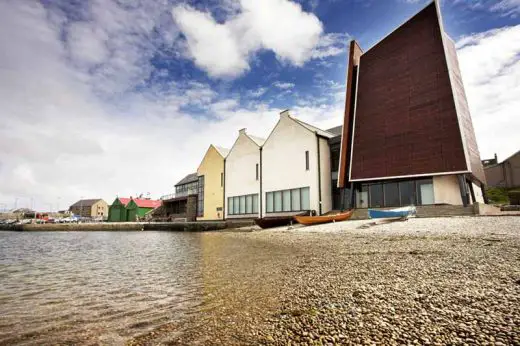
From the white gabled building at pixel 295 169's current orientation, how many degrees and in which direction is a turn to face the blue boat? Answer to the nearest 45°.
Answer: approximately 90° to its left

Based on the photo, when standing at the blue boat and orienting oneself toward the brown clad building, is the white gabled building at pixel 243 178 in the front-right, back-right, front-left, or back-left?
front-left

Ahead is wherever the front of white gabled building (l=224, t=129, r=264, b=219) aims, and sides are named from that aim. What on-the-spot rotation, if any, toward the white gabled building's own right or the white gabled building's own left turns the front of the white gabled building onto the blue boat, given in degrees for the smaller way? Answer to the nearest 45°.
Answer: approximately 90° to the white gabled building's own left

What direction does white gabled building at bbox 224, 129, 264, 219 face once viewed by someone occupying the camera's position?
facing the viewer and to the left of the viewer

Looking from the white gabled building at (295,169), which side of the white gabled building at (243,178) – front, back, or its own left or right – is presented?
left

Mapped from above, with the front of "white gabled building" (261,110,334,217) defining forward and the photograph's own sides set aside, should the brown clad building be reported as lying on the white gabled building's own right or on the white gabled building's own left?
on the white gabled building's own left

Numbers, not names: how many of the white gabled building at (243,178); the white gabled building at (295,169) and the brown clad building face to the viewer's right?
0

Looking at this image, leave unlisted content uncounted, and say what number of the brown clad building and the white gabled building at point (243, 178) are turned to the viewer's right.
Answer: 0

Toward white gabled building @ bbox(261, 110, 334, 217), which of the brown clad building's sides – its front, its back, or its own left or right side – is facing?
right

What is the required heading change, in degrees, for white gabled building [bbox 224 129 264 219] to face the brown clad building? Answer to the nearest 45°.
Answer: approximately 90° to its left

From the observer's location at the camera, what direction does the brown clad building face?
facing the viewer
